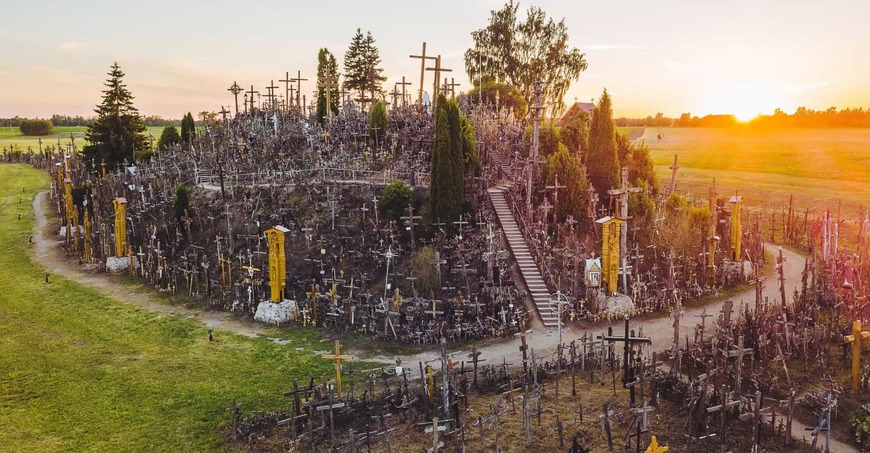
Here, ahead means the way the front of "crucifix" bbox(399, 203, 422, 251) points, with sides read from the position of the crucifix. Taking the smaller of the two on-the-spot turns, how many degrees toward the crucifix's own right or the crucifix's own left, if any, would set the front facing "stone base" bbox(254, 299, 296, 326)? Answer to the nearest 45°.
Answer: approximately 45° to the crucifix's own right

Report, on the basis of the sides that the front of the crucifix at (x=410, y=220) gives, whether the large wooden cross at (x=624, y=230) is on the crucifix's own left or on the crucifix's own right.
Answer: on the crucifix's own left

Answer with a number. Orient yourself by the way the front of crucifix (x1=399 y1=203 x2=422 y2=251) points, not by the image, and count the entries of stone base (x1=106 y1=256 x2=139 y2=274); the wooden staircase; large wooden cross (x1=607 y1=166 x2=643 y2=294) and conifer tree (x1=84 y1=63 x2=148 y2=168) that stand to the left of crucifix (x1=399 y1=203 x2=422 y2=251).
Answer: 2

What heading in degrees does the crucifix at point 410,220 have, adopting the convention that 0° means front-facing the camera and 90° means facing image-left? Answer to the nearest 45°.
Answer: approximately 0°

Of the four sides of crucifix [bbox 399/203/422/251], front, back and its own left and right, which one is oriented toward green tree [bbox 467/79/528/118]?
back

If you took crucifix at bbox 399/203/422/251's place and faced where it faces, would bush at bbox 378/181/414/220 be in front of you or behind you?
behind

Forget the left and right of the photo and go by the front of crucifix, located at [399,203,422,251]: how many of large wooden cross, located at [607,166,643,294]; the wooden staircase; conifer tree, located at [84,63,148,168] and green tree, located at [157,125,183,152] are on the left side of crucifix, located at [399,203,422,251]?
2

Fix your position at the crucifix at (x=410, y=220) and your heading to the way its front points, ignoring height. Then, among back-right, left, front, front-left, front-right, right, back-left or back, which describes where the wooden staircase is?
left

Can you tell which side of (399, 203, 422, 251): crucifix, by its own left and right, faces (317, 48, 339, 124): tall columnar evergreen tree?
back

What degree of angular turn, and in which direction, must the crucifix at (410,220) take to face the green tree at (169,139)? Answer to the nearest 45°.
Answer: approximately 135° to its right

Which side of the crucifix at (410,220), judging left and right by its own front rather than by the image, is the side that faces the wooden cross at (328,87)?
back

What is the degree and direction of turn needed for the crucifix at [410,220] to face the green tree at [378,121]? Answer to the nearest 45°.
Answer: approximately 180°

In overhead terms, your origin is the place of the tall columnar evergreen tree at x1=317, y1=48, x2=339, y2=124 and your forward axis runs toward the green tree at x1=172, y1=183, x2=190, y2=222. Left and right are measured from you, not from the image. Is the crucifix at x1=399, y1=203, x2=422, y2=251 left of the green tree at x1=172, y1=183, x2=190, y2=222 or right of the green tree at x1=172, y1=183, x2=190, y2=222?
left
